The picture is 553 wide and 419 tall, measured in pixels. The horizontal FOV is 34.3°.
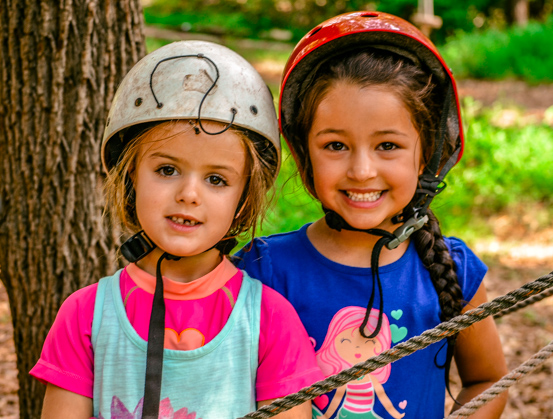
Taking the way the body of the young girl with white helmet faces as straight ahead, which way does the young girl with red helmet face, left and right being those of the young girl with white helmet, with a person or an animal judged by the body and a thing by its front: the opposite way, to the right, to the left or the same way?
the same way

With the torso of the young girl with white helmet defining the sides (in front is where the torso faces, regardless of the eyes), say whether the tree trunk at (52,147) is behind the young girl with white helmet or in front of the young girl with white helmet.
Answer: behind

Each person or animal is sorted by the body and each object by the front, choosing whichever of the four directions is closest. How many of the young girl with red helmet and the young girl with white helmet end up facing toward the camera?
2

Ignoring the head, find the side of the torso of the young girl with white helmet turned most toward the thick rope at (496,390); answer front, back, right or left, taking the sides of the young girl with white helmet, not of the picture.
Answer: left

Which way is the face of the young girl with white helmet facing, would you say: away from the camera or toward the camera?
toward the camera

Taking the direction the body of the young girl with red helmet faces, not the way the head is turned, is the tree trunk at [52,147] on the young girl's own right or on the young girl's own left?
on the young girl's own right

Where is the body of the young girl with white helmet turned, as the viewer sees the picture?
toward the camera

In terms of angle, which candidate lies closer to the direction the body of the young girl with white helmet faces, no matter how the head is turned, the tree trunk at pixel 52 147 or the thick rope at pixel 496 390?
the thick rope
